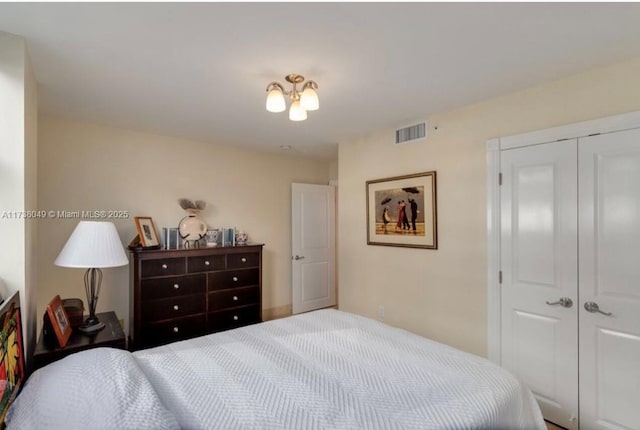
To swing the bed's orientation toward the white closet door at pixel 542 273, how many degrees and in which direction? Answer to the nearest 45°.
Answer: approximately 45° to its right

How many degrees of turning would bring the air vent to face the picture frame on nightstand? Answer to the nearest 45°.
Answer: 0° — it already faces it

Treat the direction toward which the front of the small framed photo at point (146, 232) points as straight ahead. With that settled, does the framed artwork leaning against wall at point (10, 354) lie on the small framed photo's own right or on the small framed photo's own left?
on the small framed photo's own right

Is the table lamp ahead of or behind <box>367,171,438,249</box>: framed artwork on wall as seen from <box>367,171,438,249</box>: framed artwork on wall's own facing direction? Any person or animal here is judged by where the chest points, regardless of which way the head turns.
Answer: ahead

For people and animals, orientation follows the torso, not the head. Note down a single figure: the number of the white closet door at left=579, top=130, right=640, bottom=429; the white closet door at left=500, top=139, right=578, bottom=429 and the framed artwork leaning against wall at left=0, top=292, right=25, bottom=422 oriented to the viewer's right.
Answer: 1

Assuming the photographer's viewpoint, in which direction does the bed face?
facing away from the viewer and to the right of the viewer

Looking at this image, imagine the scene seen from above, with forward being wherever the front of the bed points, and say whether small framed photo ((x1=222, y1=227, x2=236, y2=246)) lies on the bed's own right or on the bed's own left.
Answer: on the bed's own left

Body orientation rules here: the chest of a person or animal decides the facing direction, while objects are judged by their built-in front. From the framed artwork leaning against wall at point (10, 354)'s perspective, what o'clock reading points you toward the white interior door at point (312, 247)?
The white interior door is roughly at 11 o'clock from the framed artwork leaning against wall.

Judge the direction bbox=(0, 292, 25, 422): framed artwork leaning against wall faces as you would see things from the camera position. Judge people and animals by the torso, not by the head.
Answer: facing to the right of the viewer

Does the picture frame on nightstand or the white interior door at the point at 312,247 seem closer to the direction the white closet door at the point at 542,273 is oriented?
the picture frame on nightstand

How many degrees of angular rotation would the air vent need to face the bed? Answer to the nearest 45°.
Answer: approximately 45° to its left

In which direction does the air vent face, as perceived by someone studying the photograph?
facing the viewer and to the left of the viewer

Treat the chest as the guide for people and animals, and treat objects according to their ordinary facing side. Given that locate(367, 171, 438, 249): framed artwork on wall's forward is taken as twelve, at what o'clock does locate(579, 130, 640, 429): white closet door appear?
The white closet door is roughly at 9 o'clock from the framed artwork on wall.

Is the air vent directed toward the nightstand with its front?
yes

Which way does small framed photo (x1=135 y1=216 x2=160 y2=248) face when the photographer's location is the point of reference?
facing the viewer and to the right of the viewer
